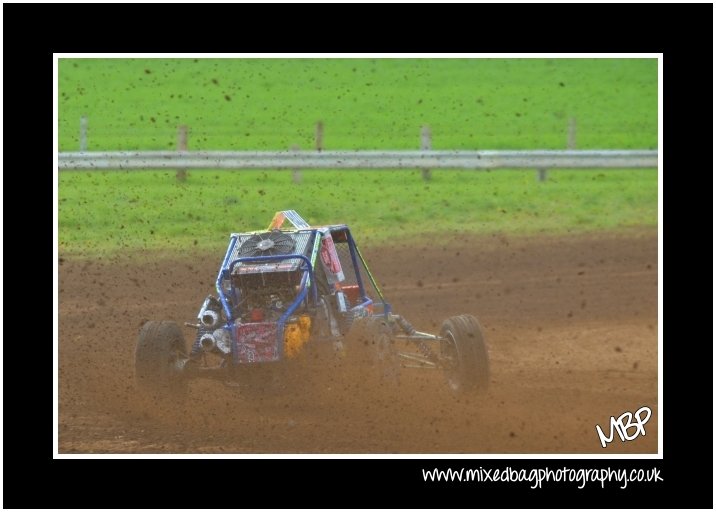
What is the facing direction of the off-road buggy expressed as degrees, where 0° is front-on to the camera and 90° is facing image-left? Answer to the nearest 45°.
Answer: approximately 225°

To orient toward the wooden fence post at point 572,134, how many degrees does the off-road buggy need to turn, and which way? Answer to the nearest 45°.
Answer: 0° — it already faces it

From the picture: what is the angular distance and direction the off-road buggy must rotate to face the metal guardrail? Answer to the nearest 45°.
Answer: approximately 45° to its left
